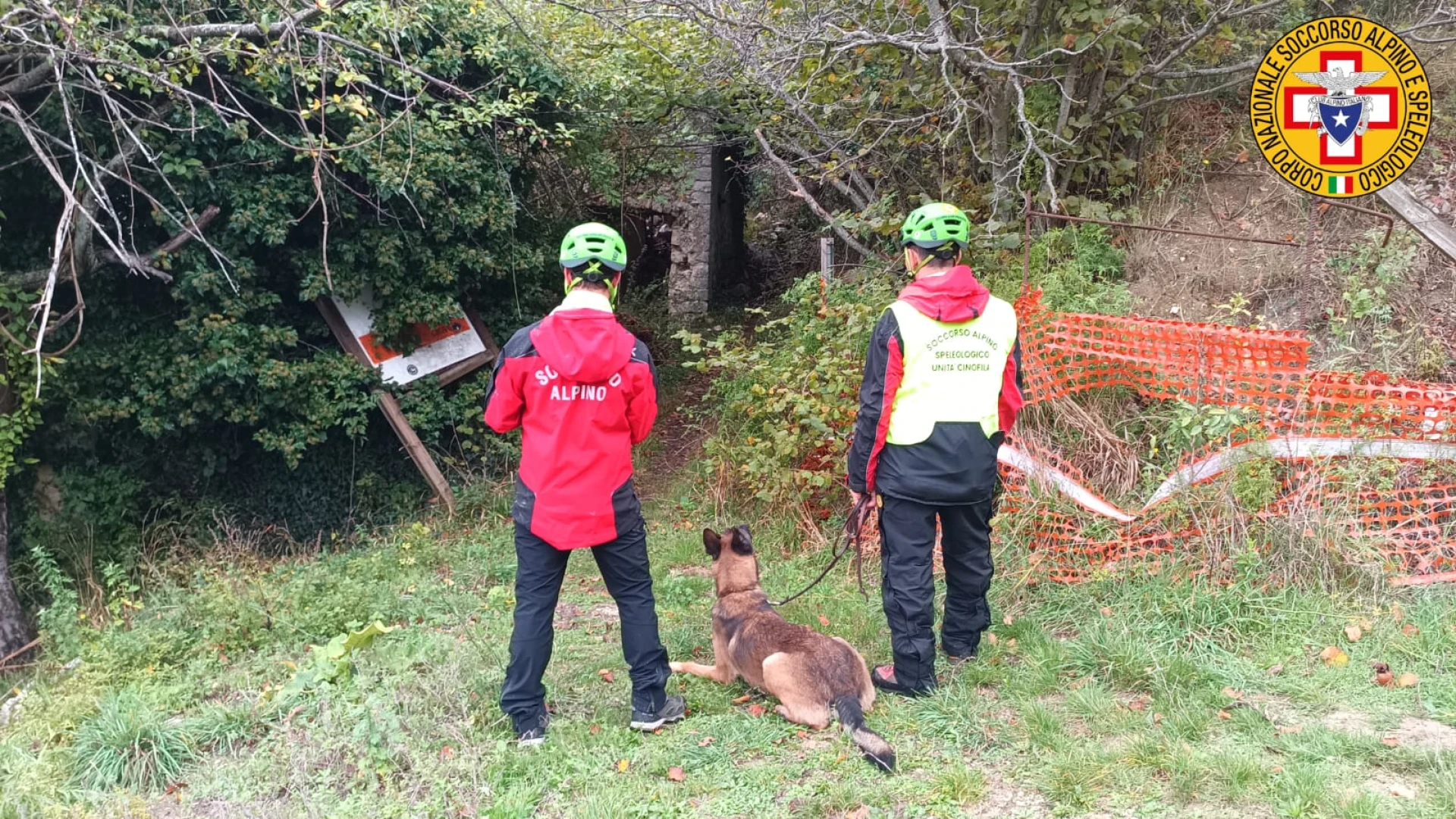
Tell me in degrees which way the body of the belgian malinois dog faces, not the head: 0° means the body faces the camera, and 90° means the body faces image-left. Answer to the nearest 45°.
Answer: approximately 135°

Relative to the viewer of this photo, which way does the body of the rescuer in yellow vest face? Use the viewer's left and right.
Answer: facing away from the viewer and to the left of the viewer

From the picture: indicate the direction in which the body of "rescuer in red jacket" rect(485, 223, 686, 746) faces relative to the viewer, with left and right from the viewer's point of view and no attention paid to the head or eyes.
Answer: facing away from the viewer

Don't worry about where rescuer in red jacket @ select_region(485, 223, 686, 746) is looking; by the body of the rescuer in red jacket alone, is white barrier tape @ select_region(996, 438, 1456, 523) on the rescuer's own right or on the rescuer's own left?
on the rescuer's own right
